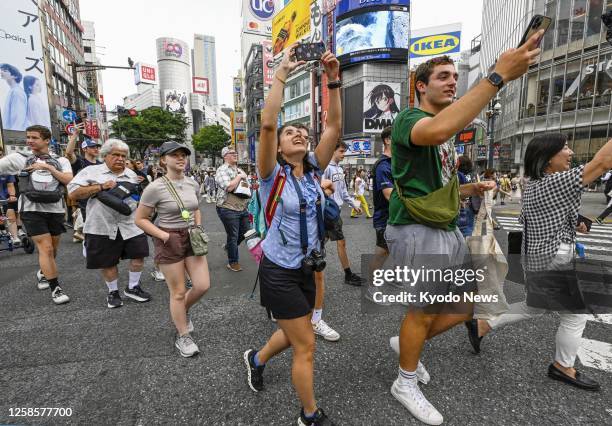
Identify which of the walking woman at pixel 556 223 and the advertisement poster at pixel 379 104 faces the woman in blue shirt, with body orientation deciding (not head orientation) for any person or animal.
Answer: the advertisement poster

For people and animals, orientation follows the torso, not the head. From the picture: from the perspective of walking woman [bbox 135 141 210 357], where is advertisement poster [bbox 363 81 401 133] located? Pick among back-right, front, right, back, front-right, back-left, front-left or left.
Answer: left

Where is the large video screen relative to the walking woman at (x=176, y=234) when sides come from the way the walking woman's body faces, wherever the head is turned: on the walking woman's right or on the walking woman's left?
on the walking woman's left

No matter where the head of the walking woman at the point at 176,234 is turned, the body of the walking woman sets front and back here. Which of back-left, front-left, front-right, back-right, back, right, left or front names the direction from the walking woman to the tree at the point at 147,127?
back-left

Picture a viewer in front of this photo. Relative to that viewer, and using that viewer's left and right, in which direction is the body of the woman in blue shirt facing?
facing the viewer and to the right of the viewer

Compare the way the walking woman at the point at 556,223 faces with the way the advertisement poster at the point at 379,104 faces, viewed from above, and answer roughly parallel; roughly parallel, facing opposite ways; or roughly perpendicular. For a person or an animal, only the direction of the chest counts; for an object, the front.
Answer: roughly perpendicular

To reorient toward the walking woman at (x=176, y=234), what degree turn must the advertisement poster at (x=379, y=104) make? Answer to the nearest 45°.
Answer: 0° — it already faces them

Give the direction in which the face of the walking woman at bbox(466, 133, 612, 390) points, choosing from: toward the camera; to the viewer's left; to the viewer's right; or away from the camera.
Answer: to the viewer's right

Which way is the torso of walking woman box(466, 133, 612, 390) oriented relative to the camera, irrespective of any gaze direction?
to the viewer's right

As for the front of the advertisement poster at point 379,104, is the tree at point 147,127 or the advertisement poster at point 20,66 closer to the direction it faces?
the advertisement poster

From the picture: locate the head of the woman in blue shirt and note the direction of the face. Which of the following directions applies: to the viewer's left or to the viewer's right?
to the viewer's right

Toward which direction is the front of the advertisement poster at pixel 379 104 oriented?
toward the camera

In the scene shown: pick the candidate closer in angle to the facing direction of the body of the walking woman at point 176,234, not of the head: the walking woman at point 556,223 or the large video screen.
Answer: the walking woman
